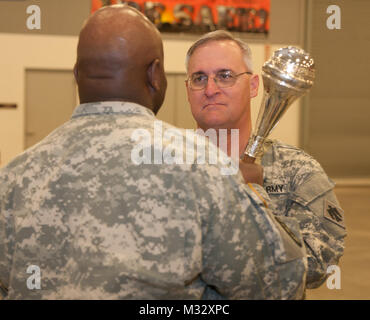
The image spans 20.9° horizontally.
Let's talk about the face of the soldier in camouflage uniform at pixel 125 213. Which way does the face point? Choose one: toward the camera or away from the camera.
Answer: away from the camera

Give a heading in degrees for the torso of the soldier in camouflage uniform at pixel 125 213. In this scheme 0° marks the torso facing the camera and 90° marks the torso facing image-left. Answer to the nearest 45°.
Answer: approximately 225°

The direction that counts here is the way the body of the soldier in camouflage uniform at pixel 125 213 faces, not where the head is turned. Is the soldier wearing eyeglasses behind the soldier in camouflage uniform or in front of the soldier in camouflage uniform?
in front

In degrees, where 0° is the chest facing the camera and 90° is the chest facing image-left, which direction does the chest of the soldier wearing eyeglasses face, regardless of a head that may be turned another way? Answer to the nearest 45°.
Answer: approximately 45°

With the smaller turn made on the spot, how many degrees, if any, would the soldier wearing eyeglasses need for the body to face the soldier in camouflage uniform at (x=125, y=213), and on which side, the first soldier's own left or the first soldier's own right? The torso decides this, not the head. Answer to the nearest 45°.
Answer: approximately 45° to the first soldier's own left

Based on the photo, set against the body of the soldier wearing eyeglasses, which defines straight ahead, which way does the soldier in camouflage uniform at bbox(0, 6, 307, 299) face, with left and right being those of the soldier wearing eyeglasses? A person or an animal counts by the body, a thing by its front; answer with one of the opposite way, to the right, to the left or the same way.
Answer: the opposite way
